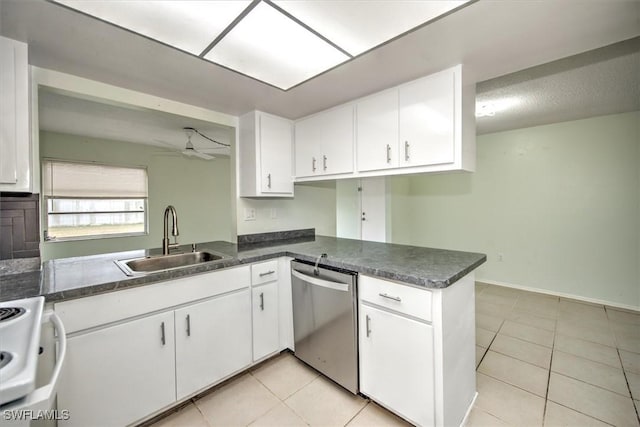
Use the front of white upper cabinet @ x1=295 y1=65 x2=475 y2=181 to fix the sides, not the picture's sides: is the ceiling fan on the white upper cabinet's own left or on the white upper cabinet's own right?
on the white upper cabinet's own right

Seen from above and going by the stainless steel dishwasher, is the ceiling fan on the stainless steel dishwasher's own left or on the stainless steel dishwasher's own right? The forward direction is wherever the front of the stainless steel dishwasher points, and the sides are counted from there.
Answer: on the stainless steel dishwasher's own right

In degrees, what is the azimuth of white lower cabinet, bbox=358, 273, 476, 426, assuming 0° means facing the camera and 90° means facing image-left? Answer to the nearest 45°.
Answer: approximately 45°

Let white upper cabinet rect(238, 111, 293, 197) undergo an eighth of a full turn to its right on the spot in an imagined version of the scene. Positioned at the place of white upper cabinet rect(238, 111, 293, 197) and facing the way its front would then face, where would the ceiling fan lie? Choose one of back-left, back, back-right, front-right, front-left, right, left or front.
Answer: back-right

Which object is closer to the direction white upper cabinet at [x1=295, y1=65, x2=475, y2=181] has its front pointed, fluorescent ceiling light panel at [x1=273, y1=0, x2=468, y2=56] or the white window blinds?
the fluorescent ceiling light panel

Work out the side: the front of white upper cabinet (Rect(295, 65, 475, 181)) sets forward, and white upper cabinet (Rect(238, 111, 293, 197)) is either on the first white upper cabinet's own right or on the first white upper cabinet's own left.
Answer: on the first white upper cabinet's own right

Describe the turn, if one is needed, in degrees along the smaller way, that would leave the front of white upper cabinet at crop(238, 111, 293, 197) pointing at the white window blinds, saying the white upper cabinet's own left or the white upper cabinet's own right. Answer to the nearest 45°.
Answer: approximately 180°
